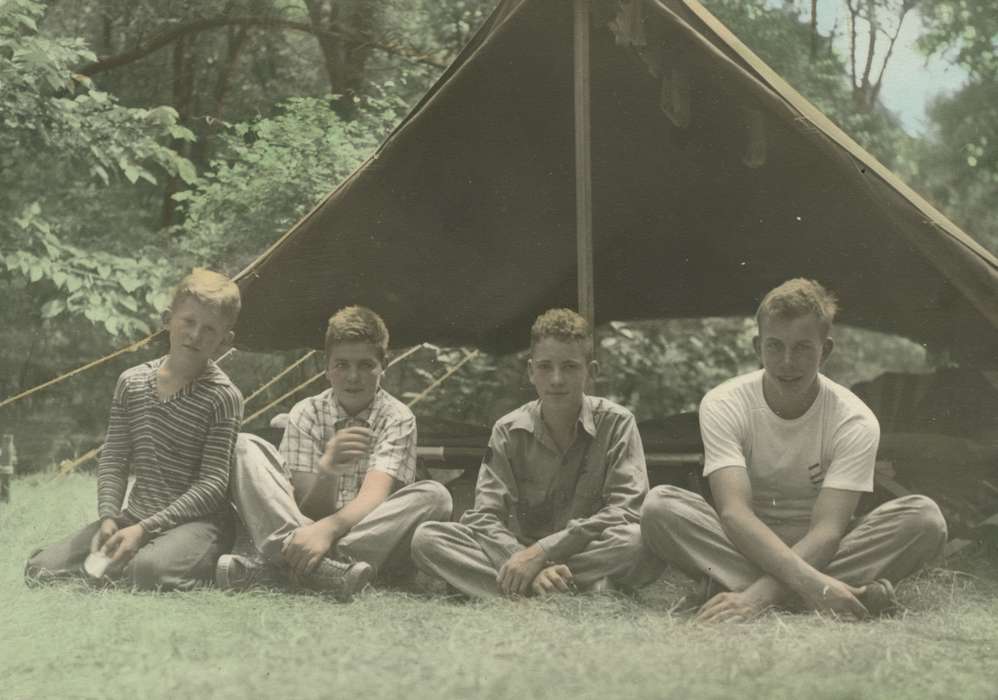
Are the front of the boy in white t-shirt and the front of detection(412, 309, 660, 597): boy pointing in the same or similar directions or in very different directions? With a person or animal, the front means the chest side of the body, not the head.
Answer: same or similar directions

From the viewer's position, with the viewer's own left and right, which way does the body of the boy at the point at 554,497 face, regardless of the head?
facing the viewer

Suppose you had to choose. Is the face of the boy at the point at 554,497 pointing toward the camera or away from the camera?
toward the camera

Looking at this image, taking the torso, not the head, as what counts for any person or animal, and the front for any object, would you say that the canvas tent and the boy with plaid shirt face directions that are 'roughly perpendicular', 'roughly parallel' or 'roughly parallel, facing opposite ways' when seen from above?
roughly parallel

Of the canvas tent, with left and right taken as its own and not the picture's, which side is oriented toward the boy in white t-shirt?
front

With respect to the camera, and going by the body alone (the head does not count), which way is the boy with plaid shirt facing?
toward the camera

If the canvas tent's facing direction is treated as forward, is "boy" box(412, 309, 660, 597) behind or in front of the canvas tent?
in front

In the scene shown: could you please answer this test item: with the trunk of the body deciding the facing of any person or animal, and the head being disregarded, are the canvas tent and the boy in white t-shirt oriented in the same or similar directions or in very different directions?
same or similar directions

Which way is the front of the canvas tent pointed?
toward the camera

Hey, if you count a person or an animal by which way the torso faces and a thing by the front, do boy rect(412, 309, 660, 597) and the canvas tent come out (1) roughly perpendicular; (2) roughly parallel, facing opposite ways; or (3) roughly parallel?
roughly parallel

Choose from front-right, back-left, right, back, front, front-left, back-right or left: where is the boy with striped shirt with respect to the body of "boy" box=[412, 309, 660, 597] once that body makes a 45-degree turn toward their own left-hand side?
back-right

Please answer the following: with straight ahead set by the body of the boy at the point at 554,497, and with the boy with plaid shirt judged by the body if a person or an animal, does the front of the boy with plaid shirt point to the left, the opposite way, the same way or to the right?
the same way

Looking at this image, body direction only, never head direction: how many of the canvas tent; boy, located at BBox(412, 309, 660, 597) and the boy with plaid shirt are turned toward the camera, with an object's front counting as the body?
3

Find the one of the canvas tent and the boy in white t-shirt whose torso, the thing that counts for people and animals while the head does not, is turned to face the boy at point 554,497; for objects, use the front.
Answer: the canvas tent
